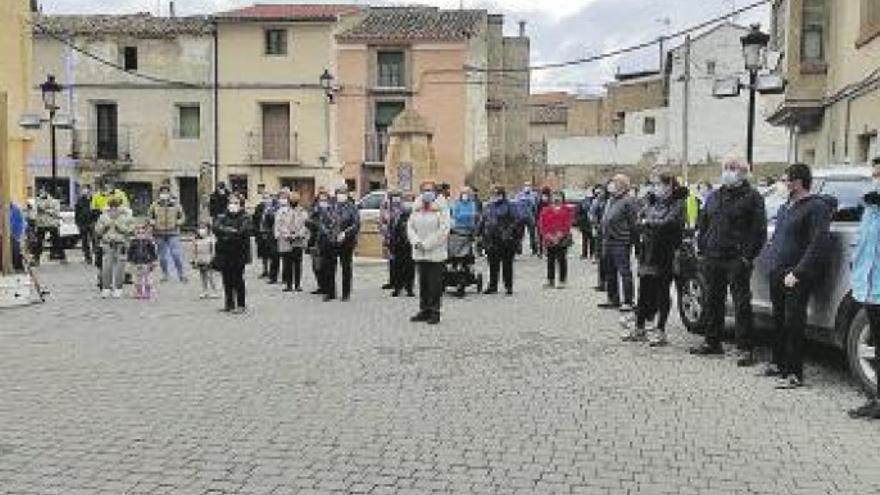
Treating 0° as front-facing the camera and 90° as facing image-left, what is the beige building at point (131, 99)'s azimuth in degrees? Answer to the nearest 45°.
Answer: approximately 0°

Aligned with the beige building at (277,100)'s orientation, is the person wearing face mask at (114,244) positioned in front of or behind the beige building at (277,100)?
in front

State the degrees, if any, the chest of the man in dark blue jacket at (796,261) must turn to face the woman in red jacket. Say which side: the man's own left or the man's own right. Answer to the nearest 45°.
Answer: approximately 90° to the man's own right

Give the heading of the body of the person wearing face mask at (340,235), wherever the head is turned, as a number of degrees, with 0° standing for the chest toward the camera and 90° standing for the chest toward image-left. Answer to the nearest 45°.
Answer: approximately 0°

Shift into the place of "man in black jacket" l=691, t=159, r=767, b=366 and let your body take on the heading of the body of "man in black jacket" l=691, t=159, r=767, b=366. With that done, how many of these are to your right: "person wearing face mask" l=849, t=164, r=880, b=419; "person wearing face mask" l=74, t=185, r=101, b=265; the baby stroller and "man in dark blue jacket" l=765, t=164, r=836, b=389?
2

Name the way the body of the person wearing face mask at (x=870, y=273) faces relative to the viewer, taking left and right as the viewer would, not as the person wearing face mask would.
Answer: facing to the left of the viewer
